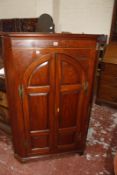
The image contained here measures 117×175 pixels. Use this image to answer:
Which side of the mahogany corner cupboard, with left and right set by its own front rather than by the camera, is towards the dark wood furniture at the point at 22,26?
back

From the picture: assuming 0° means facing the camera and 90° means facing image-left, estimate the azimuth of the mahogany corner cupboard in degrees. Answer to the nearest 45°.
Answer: approximately 0°

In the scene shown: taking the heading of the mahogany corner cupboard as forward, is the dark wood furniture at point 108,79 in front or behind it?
behind

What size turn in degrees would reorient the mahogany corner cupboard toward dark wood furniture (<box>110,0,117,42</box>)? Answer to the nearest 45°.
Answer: approximately 135° to its left

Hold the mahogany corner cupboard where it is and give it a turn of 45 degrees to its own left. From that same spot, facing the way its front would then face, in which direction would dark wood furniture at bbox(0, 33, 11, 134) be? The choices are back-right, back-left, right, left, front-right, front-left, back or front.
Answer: back
